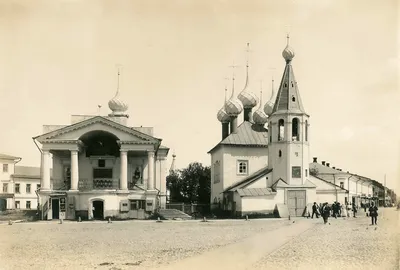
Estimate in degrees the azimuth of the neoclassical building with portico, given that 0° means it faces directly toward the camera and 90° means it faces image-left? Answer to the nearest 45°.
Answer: approximately 0°

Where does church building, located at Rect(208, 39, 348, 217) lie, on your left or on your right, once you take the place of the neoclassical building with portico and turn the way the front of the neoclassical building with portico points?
on your left
